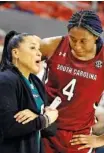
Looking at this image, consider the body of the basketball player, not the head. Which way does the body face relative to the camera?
toward the camera

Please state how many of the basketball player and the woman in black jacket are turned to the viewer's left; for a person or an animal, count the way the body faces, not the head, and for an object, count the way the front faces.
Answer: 0

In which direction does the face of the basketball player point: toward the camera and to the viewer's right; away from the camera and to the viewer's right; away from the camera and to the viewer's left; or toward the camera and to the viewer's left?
toward the camera and to the viewer's left

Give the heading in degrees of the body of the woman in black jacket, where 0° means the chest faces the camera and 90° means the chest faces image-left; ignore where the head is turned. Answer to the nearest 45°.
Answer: approximately 315°
